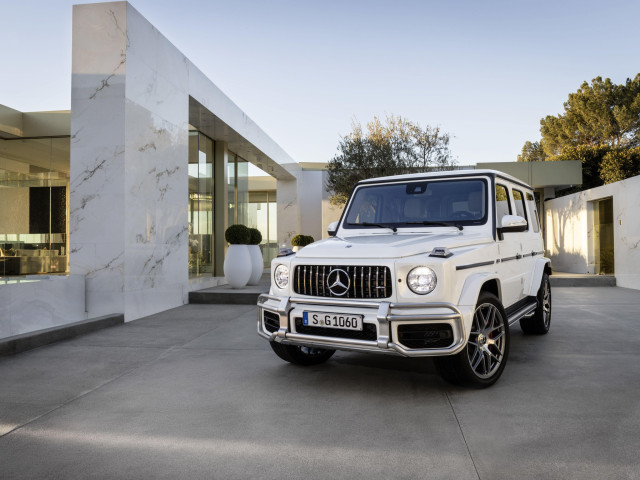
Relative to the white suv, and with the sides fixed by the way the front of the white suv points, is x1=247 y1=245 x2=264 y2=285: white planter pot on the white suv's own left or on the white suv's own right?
on the white suv's own right

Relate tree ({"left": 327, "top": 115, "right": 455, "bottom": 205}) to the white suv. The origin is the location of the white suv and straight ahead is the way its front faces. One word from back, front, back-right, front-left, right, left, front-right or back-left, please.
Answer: back-right

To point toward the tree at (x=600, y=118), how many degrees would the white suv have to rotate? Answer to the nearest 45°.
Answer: approximately 180°

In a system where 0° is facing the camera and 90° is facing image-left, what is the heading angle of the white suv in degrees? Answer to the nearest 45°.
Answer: approximately 45°

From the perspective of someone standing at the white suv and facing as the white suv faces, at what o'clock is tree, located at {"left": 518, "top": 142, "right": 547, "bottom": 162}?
The tree is roughly at 5 o'clock from the white suv.
